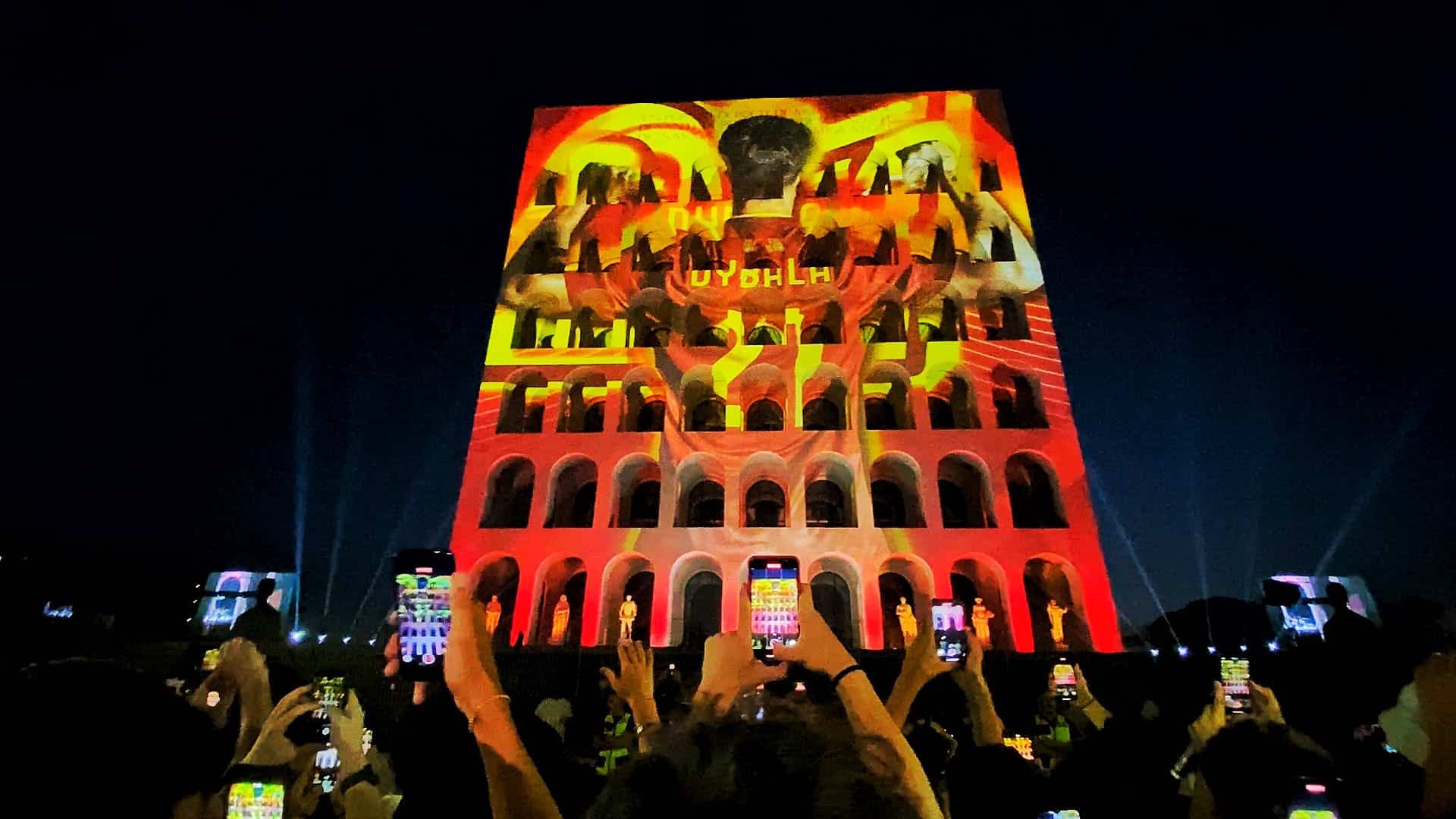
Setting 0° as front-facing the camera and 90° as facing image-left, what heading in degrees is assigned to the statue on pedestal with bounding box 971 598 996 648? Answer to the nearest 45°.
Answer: approximately 0°

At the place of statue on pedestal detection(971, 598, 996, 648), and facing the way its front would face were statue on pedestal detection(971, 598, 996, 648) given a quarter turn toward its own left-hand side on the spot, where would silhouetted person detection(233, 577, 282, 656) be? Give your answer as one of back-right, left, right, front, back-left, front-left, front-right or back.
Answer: back-right

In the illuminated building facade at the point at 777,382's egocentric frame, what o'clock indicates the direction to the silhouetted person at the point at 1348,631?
The silhouetted person is roughly at 11 o'clock from the illuminated building facade.

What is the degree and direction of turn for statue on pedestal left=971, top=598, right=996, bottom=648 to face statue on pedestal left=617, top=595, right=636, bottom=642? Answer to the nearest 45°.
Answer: approximately 90° to its right

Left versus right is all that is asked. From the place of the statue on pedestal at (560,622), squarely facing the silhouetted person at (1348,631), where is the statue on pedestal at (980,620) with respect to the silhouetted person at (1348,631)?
left

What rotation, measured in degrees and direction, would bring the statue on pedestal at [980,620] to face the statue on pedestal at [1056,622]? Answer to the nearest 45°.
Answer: approximately 135° to its left

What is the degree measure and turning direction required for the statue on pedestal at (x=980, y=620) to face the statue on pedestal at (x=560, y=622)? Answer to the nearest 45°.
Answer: approximately 90° to its right

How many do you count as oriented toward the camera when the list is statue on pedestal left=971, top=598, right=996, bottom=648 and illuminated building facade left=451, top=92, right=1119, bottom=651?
2
